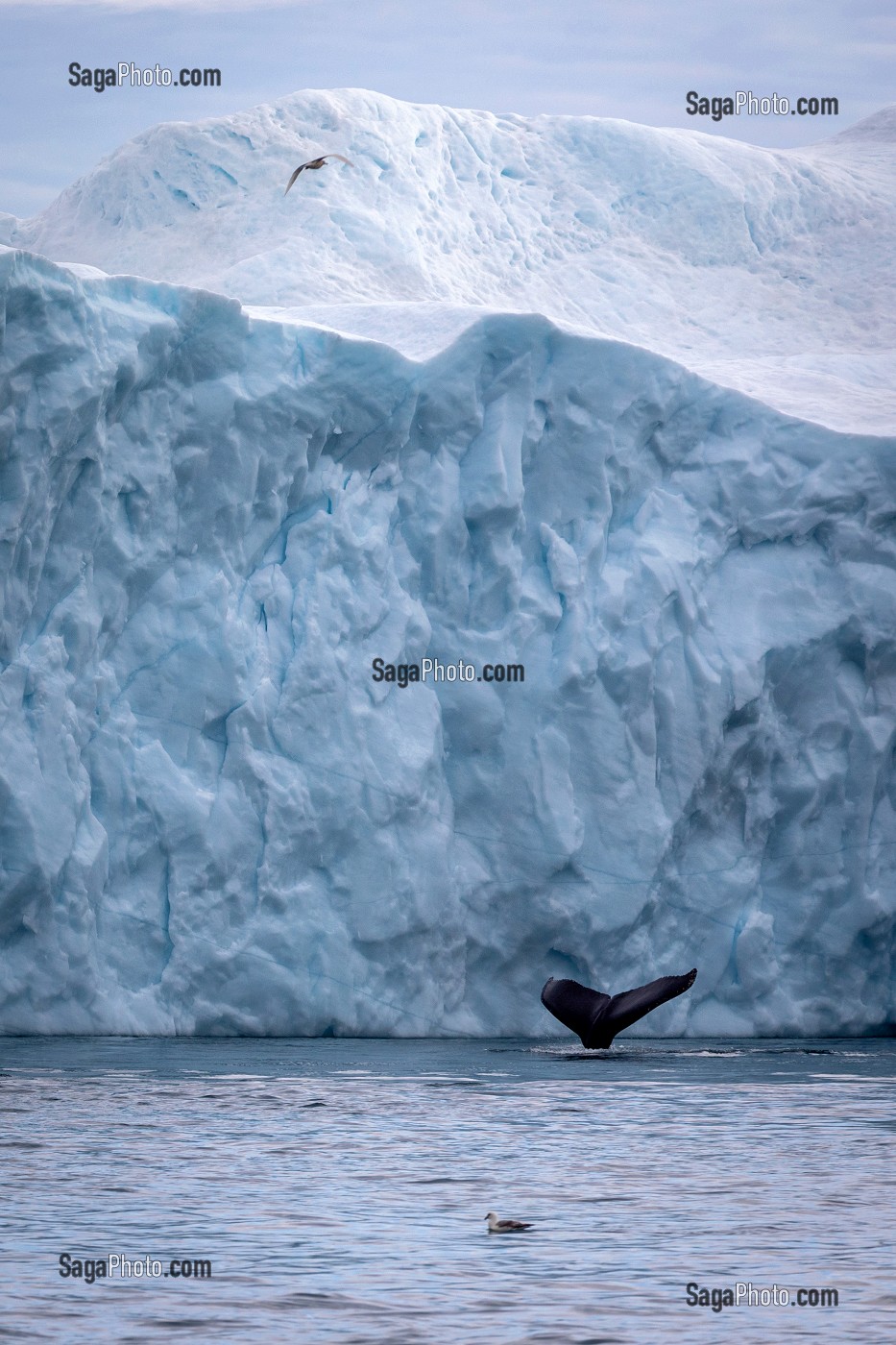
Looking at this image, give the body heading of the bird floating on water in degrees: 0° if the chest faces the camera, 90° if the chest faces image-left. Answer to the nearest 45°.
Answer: approximately 90°

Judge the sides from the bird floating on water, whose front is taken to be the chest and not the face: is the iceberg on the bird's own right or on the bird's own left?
on the bird's own right
